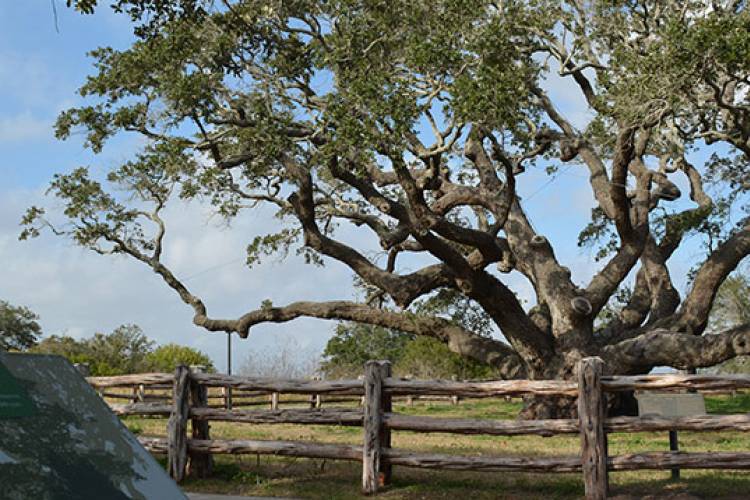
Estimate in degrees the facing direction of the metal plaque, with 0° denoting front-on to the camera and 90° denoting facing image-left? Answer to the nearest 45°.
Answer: approximately 0°

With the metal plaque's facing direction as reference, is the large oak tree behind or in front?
behind
